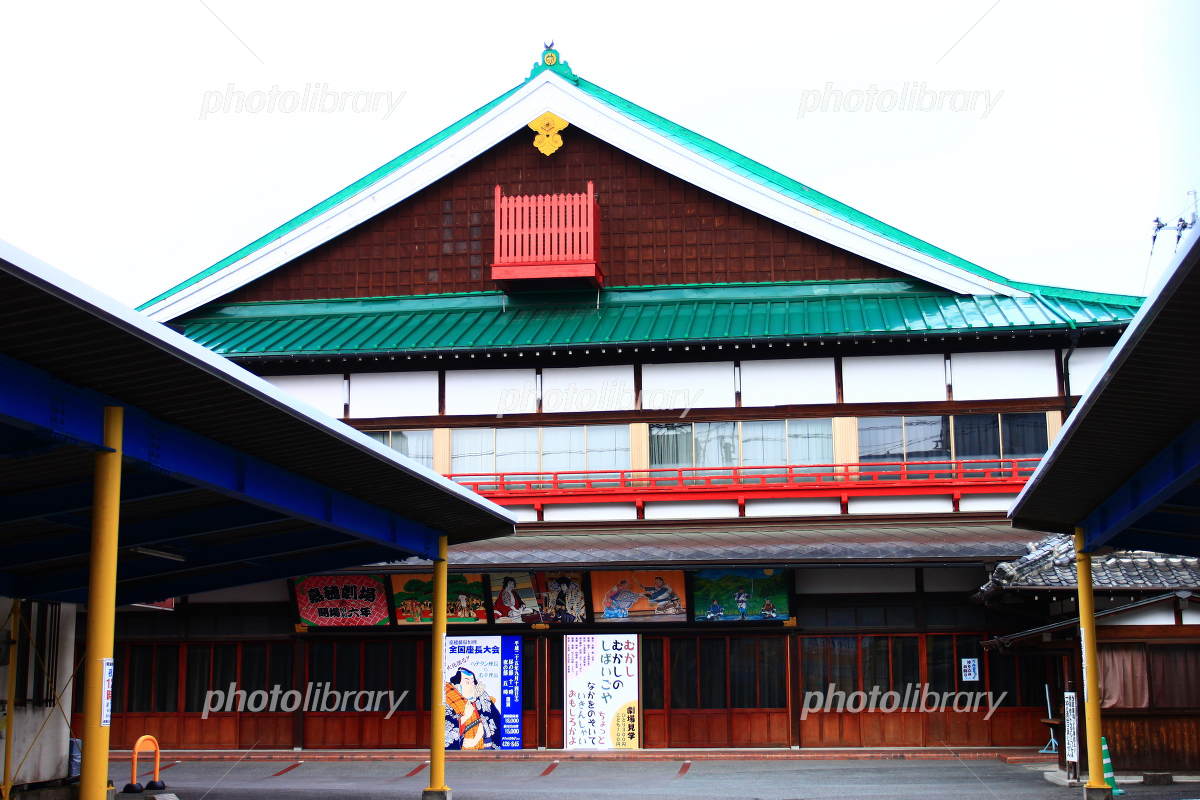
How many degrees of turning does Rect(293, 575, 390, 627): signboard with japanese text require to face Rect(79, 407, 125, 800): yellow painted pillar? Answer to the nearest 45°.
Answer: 0° — it already faces it

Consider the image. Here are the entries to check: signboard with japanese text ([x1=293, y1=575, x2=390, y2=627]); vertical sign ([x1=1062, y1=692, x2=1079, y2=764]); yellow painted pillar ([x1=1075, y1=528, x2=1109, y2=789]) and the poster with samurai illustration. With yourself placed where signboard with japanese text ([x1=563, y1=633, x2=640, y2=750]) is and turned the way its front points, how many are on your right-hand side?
2

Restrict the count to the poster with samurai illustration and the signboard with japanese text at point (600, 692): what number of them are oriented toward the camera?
2

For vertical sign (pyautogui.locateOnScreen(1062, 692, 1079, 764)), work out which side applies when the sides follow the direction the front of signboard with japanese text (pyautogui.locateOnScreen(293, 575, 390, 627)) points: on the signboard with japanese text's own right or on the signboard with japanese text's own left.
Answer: on the signboard with japanese text's own left

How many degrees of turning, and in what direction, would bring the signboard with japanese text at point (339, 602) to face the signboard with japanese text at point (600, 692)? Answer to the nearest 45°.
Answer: approximately 90° to its left

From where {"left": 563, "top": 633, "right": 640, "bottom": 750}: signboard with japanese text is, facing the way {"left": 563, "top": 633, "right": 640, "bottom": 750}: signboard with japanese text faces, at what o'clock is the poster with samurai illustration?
The poster with samurai illustration is roughly at 3 o'clock from the signboard with japanese text.

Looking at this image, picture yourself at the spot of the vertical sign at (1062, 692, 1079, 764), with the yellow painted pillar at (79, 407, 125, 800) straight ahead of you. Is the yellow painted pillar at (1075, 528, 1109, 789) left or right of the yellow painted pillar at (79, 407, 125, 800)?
left

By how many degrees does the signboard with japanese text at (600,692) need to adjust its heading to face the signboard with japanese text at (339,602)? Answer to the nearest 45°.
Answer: approximately 90° to its right
